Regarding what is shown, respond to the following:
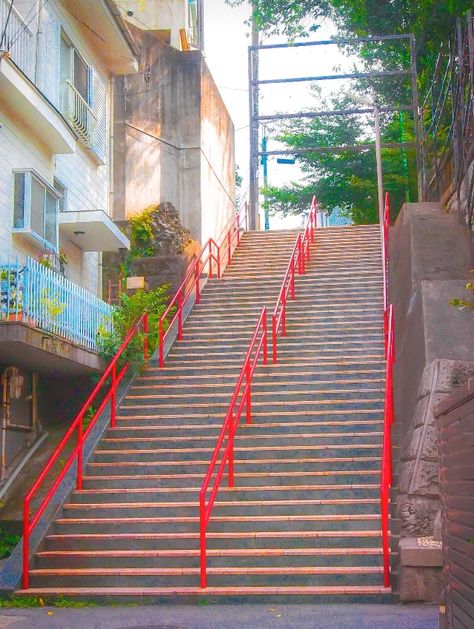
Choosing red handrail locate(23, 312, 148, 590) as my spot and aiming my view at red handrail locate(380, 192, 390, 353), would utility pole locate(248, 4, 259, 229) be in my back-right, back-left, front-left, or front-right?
front-left

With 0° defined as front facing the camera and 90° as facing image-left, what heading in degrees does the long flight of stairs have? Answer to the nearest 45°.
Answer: approximately 0°

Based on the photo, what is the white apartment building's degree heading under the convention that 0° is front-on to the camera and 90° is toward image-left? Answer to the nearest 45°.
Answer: approximately 315°

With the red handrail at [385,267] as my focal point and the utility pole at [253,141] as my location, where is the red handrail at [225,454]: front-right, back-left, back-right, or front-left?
front-right

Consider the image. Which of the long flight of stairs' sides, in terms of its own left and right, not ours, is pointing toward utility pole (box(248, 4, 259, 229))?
back

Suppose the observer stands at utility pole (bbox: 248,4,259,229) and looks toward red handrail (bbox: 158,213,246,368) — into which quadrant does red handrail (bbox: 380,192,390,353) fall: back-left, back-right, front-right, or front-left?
front-left

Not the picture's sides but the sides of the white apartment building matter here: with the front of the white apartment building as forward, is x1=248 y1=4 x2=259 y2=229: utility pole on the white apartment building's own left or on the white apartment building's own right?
on the white apartment building's own left

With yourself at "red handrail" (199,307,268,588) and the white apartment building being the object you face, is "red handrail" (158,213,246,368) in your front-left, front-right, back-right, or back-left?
front-right

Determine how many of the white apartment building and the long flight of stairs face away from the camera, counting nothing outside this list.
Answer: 0
